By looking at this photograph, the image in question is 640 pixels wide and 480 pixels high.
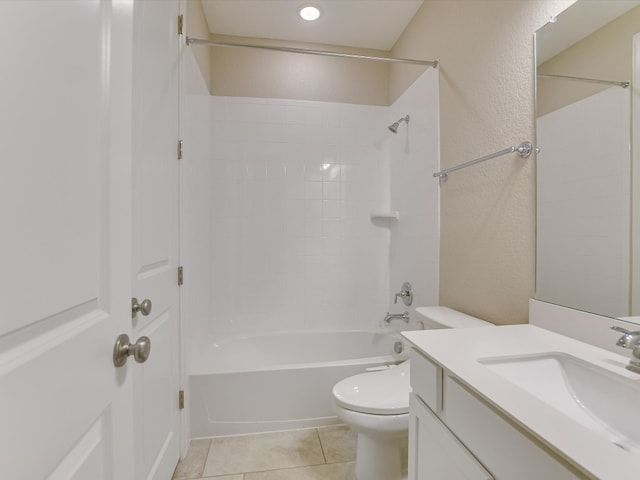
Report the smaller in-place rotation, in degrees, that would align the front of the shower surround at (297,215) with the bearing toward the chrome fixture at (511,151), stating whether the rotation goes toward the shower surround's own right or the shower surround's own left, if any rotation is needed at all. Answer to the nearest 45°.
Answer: approximately 45° to the shower surround's own left

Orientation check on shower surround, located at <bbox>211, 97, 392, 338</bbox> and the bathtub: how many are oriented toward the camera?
2

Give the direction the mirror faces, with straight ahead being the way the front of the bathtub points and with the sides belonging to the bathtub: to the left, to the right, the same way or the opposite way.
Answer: to the right

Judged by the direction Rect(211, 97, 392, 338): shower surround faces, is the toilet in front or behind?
in front

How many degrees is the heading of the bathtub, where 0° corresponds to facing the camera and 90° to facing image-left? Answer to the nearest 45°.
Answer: approximately 0°

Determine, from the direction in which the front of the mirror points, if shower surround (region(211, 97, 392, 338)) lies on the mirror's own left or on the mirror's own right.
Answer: on the mirror's own right

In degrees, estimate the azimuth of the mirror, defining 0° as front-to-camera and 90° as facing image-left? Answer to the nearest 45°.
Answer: approximately 45°

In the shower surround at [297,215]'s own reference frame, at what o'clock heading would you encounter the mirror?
The mirror is roughly at 11 o'clock from the shower surround.
